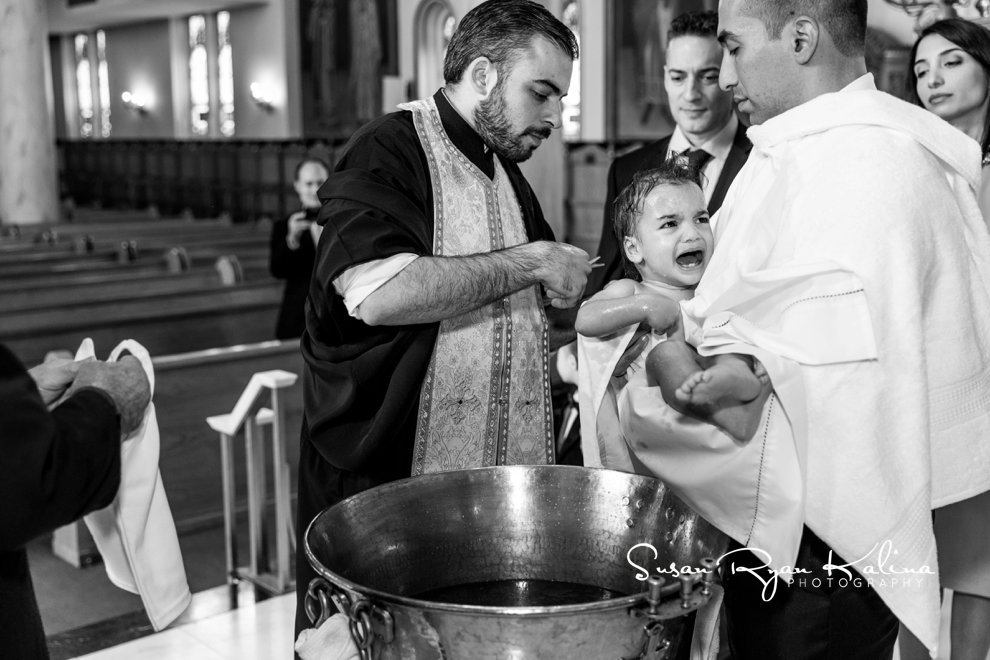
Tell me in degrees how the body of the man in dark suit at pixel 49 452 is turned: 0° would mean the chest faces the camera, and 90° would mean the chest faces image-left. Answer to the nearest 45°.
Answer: approximately 270°

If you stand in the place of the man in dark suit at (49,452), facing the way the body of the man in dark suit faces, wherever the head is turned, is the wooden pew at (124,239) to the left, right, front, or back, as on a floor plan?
left

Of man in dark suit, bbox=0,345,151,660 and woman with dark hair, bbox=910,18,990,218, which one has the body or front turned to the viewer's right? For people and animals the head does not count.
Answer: the man in dark suit

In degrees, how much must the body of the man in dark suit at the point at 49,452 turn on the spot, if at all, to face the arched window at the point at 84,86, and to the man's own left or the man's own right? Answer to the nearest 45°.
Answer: approximately 90° to the man's own left

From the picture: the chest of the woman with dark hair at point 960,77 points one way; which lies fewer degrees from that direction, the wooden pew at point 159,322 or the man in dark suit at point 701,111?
the man in dark suit

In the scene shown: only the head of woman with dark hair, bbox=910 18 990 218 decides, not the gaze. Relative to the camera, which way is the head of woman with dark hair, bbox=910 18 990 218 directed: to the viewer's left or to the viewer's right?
to the viewer's left

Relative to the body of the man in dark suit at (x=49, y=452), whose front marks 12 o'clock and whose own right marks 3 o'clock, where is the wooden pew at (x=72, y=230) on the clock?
The wooden pew is roughly at 9 o'clock from the man in dark suit.

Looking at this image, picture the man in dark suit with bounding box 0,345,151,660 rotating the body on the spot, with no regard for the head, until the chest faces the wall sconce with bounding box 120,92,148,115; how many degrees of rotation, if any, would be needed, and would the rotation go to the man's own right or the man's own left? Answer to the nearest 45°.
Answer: approximately 90° to the man's own left

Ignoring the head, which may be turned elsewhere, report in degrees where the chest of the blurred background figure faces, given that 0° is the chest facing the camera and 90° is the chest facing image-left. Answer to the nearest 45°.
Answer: approximately 315°

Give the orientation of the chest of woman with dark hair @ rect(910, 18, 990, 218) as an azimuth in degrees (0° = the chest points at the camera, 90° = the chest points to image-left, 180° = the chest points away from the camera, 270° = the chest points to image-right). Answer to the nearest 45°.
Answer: approximately 45°

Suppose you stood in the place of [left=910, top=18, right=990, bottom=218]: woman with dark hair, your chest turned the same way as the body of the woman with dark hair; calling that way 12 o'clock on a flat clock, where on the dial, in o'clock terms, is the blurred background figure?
The blurred background figure is roughly at 2 o'clock from the woman with dark hair.

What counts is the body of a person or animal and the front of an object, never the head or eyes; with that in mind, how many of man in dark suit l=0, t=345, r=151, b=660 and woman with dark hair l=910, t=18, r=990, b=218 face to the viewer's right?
1

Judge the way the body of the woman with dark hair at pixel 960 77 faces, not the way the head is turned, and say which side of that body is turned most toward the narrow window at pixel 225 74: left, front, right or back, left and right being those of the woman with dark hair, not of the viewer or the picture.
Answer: right

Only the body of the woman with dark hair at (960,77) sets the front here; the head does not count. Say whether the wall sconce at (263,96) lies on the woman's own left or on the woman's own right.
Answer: on the woman's own right

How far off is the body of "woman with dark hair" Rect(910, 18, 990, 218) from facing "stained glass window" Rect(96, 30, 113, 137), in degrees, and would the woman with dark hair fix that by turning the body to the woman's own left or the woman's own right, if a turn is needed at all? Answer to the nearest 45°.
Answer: approximately 90° to the woman's own right
